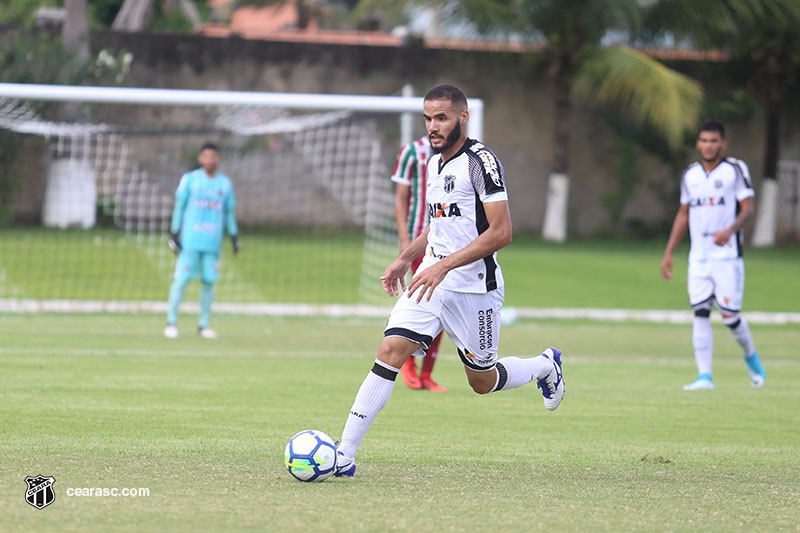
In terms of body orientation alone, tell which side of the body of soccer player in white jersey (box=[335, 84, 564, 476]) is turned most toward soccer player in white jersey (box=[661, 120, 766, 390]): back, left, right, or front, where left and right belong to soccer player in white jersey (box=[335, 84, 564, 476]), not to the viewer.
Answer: back

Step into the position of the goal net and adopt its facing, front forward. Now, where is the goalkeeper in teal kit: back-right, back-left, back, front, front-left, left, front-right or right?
front

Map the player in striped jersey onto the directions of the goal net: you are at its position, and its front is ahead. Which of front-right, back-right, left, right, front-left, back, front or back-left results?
front

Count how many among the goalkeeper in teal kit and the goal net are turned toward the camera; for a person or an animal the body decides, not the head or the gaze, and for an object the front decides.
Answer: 2

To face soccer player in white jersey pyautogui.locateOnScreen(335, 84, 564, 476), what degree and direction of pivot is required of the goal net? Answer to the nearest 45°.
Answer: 0° — it already faces them

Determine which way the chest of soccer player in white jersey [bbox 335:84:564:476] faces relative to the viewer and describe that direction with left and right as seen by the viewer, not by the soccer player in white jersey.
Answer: facing the viewer and to the left of the viewer

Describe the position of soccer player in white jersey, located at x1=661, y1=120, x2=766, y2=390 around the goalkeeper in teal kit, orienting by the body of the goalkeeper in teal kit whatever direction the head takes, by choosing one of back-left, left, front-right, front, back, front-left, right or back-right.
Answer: front-left

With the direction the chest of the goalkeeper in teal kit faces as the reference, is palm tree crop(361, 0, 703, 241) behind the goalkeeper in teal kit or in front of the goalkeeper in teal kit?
behind

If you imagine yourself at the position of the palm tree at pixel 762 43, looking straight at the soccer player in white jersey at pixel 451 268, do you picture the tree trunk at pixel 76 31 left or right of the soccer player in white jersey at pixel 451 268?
right

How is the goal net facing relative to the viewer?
toward the camera

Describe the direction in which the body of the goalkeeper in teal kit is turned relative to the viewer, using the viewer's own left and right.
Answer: facing the viewer
